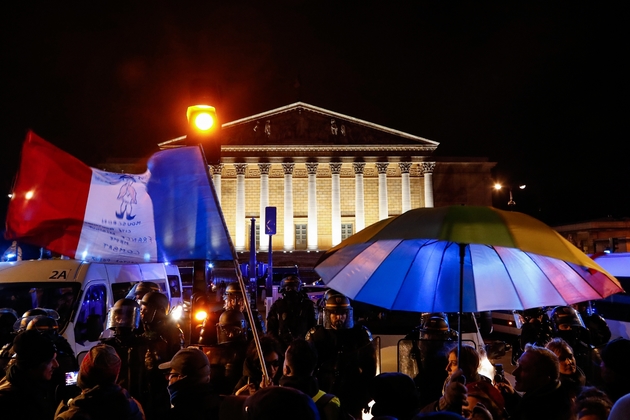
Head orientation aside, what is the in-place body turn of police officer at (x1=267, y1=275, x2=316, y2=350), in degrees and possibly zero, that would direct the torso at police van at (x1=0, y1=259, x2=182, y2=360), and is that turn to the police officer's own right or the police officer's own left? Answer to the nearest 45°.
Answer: approximately 90° to the police officer's own right

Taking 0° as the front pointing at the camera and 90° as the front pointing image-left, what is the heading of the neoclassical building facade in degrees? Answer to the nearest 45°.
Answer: approximately 0°

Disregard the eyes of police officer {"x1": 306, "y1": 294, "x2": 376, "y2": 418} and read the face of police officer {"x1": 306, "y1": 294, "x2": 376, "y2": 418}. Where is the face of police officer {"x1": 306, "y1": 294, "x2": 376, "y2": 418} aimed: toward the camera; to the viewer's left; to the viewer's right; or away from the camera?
toward the camera

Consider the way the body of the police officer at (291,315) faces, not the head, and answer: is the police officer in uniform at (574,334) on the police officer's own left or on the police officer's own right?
on the police officer's own left

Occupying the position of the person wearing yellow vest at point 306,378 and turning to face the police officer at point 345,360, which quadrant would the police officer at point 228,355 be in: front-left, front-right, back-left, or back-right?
front-left

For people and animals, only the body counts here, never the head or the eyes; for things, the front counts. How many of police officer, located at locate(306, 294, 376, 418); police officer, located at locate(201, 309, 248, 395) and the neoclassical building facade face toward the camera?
3

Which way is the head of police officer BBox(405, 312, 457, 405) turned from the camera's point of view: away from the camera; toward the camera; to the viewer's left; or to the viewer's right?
toward the camera

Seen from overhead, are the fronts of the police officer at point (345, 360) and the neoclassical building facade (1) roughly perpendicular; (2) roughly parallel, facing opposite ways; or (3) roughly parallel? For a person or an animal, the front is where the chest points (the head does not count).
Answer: roughly parallel

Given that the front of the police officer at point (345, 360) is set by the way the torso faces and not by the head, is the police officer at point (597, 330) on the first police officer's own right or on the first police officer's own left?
on the first police officer's own left

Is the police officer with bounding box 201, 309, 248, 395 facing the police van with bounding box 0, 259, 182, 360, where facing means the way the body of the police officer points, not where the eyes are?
no

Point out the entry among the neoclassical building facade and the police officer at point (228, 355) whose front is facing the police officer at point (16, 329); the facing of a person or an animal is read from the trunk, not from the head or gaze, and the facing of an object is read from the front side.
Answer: the neoclassical building facade

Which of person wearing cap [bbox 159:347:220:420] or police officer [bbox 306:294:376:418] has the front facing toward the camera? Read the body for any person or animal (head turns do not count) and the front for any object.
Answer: the police officer

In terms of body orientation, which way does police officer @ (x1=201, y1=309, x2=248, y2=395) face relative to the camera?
toward the camera
